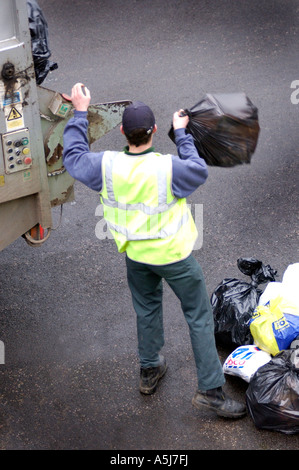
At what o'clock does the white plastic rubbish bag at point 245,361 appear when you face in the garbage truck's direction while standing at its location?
The white plastic rubbish bag is roughly at 7 o'clock from the garbage truck.

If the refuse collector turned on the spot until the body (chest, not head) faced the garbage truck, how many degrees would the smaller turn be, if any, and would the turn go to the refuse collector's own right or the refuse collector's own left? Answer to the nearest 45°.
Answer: approximately 45° to the refuse collector's own left

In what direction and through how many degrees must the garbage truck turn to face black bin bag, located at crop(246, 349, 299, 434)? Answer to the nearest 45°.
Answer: approximately 135° to its left

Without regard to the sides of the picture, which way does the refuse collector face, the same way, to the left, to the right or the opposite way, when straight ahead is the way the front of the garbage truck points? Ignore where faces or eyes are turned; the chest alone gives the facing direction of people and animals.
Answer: to the right

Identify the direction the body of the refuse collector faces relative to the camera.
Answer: away from the camera

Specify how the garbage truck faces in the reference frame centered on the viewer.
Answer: facing to the left of the viewer

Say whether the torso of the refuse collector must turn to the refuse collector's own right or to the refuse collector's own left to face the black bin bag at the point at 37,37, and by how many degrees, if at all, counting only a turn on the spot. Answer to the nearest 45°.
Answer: approximately 45° to the refuse collector's own left

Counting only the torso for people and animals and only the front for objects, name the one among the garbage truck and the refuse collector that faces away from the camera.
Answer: the refuse collector

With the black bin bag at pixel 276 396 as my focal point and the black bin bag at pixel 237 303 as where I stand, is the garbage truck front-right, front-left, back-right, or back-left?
back-right

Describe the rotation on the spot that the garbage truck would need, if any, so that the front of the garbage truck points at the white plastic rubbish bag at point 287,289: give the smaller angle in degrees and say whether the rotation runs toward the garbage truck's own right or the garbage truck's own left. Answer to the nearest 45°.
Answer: approximately 180°

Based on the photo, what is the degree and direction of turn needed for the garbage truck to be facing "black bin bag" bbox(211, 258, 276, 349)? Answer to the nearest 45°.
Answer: approximately 180°
